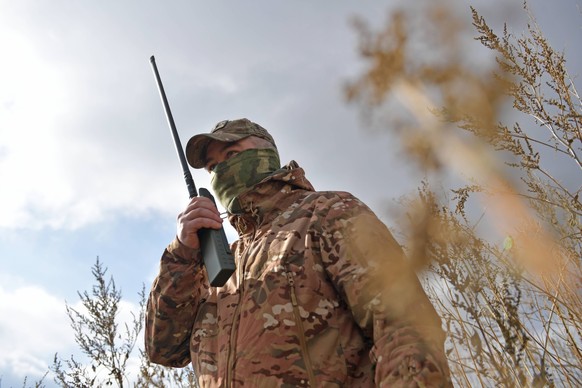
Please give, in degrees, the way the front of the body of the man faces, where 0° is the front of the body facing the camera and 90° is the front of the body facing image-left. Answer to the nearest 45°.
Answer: approximately 45°
